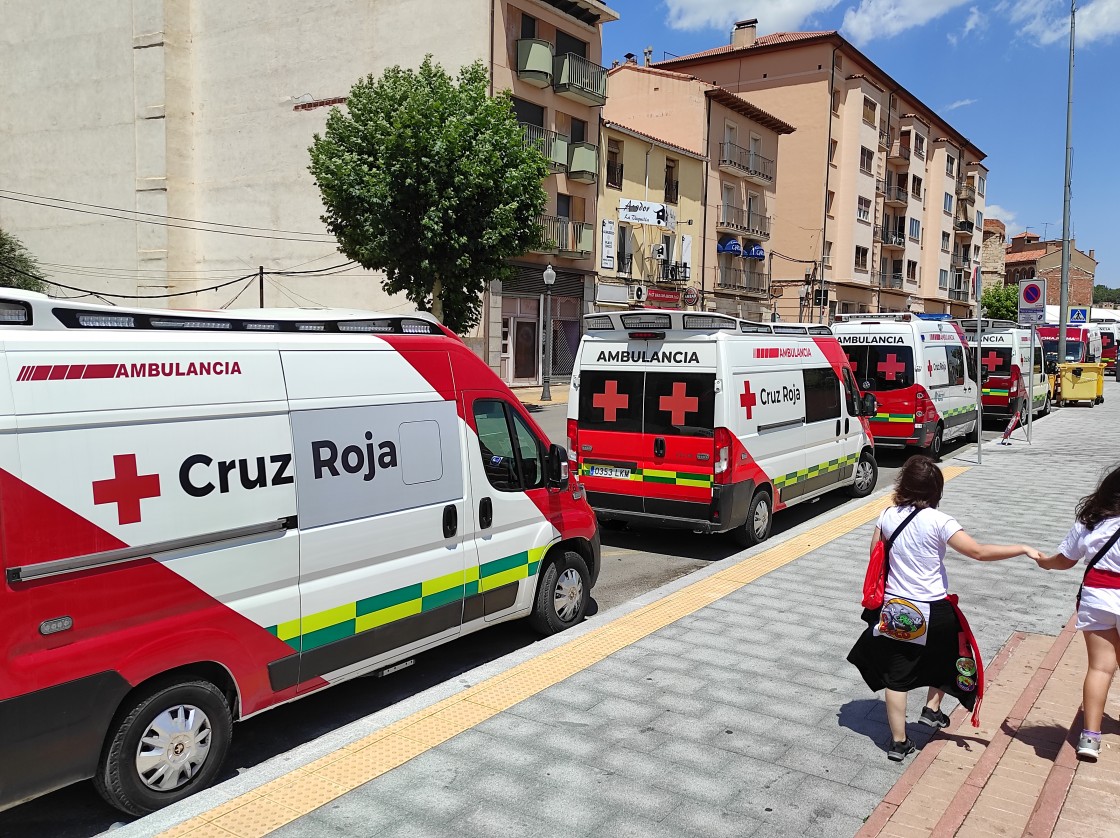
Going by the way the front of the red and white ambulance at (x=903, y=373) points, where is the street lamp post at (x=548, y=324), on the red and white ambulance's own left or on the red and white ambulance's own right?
on the red and white ambulance's own left

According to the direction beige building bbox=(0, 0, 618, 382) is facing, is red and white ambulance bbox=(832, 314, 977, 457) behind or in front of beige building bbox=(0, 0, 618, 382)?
in front

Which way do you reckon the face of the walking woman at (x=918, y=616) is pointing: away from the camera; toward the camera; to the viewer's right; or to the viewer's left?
away from the camera

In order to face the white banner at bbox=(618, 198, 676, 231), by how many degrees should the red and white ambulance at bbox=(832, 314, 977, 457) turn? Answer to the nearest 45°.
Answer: approximately 90° to its left

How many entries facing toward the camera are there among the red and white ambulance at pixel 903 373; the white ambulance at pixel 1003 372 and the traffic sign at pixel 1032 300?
1

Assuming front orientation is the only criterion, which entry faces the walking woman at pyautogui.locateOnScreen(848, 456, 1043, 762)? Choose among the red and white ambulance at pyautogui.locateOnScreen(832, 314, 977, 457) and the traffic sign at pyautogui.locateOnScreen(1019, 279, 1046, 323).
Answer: the traffic sign

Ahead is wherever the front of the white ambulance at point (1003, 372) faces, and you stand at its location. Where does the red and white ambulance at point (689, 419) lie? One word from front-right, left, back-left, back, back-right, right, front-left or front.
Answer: back-right

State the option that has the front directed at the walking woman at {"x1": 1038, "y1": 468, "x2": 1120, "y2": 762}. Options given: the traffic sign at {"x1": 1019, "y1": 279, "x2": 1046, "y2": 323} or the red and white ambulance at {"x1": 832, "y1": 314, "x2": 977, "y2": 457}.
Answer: the traffic sign

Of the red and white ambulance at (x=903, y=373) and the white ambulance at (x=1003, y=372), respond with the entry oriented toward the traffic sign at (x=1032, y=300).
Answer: the red and white ambulance

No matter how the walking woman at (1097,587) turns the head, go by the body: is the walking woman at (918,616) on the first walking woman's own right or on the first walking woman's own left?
on the first walking woman's own left

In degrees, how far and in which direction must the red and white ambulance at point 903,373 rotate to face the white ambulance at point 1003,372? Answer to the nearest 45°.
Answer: approximately 45° to its left

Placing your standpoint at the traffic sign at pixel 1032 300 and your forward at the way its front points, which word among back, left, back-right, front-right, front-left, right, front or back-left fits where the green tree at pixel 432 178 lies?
right

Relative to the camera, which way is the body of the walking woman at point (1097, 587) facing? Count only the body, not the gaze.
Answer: away from the camera
